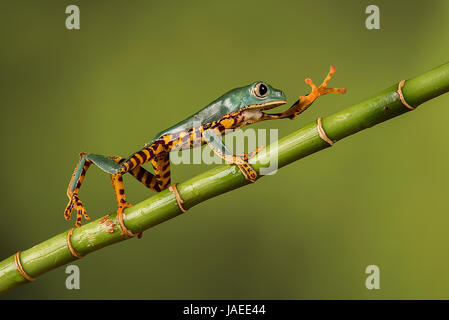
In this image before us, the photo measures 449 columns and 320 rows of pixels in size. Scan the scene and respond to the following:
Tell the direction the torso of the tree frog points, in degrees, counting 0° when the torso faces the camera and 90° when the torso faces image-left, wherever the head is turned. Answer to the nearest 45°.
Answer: approximately 270°
